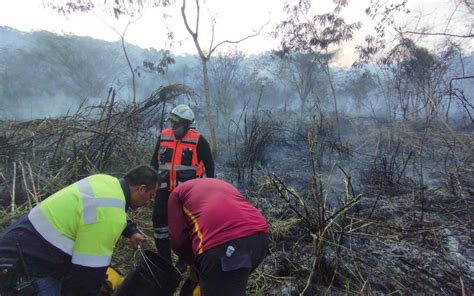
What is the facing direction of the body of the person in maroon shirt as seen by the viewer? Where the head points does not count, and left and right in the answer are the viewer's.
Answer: facing away from the viewer and to the left of the viewer

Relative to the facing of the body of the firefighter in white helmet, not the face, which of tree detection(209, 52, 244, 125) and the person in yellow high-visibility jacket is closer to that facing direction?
the person in yellow high-visibility jacket

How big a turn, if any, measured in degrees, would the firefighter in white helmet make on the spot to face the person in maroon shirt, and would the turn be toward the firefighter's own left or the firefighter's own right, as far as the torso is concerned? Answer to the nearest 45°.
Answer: approximately 45° to the firefighter's own left

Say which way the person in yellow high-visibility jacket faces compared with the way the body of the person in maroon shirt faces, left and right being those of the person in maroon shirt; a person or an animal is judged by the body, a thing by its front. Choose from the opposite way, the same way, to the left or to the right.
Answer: to the right

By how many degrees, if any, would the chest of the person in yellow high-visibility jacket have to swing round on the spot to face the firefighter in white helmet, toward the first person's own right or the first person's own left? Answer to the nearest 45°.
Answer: approximately 45° to the first person's own left

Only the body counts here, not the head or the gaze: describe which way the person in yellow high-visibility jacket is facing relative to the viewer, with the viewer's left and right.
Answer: facing to the right of the viewer

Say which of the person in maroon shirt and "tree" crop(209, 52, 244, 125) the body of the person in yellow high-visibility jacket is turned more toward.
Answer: the person in maroon shirt

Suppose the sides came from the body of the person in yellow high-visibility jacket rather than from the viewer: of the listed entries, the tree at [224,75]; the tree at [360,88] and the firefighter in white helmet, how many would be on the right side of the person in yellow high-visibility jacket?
0

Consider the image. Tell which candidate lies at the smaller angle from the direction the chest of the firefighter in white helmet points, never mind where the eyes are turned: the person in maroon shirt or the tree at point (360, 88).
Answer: the person in maroon shirt

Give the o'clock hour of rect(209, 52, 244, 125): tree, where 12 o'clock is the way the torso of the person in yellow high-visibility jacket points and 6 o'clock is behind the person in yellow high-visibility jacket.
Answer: The tree is roughly at 10 o'clock from the person in yellow high-visibility jacket.

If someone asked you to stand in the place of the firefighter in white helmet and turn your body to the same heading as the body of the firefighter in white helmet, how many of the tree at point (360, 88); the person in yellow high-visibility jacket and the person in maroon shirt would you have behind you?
1

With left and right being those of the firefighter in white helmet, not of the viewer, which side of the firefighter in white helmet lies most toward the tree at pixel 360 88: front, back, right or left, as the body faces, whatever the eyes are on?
back

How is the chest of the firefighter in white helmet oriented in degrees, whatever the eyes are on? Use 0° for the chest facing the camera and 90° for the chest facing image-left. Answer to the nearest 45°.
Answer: approximately 45°
